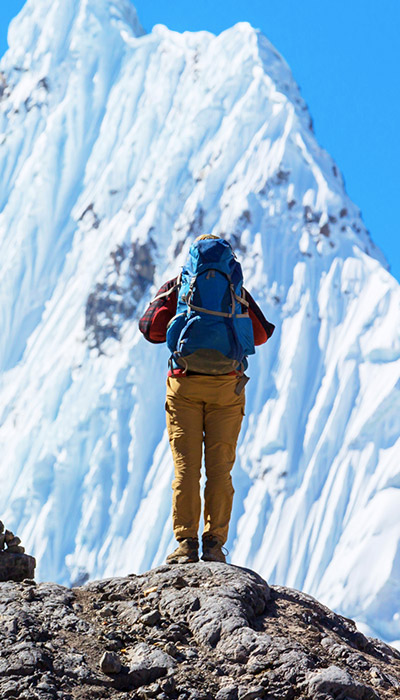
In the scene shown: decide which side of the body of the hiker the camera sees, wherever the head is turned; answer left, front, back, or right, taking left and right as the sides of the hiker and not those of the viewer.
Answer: back
